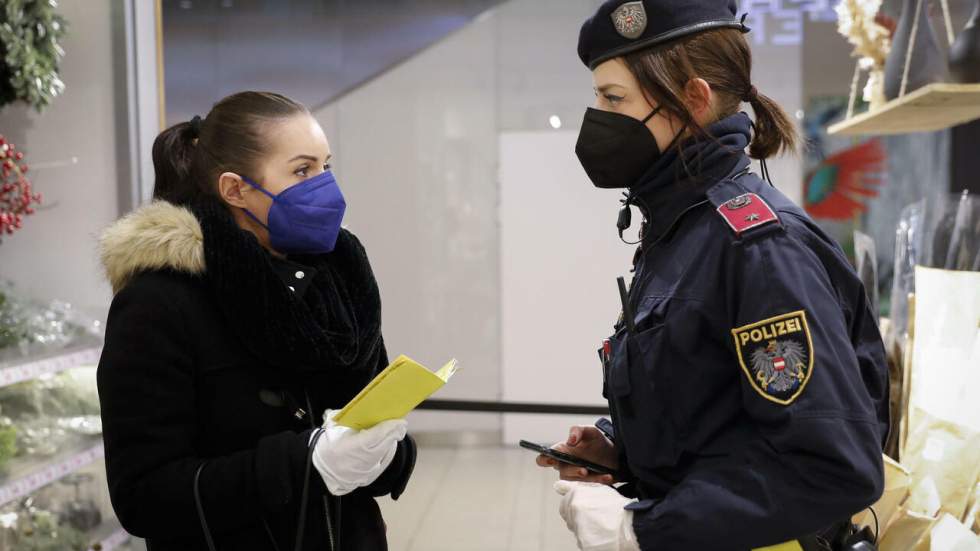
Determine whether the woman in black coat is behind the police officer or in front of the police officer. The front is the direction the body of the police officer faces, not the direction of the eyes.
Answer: in front

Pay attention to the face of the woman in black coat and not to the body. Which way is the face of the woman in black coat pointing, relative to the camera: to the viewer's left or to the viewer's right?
to the viewer's right

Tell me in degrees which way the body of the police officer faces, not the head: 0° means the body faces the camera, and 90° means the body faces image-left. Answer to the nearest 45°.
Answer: approximately 90°

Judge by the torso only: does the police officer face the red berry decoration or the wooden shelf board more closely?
the red berry decoration

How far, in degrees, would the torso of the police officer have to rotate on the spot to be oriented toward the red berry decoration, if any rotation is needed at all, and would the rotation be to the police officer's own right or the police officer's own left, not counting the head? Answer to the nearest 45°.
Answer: approximately 45° to the police officer's own right

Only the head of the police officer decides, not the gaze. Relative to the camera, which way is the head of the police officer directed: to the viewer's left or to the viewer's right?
to the viewer's left
